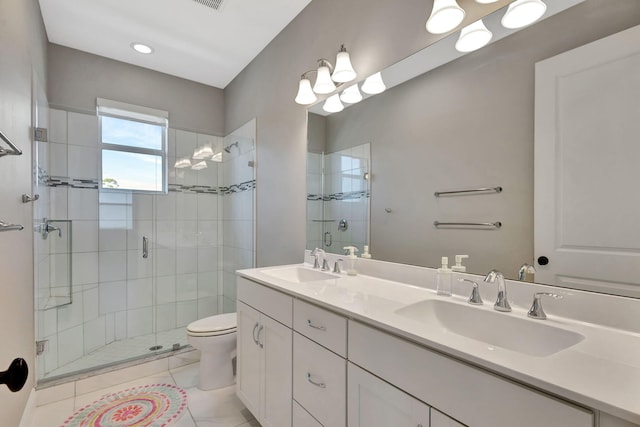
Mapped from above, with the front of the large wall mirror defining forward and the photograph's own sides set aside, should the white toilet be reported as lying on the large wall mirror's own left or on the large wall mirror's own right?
on the large wall mirror's own right

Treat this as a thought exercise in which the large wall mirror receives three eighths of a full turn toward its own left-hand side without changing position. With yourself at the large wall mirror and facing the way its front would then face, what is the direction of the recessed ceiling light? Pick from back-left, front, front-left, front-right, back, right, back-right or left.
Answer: back

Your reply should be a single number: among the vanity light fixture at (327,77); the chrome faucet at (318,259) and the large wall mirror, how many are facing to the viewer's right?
0

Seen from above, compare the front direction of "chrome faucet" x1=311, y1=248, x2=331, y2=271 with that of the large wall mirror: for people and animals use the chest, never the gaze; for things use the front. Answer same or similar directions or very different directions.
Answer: same or similar directions

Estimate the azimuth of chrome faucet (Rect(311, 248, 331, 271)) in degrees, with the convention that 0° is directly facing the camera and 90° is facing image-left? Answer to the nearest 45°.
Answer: approximately 45°

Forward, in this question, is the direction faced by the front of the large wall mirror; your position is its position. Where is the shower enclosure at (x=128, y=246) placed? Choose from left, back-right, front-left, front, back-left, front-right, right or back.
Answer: front-right

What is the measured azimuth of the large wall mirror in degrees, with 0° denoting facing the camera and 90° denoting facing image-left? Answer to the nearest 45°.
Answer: approximately 45°

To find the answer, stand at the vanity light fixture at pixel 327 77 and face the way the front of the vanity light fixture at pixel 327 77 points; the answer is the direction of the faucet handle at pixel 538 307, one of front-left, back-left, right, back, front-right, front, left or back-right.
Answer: left

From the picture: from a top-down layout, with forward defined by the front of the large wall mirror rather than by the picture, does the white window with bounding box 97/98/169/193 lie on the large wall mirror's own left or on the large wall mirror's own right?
on the large wall mirror's own right

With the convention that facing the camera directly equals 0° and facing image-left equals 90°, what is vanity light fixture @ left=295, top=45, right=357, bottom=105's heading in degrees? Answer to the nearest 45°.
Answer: approximately 45°
